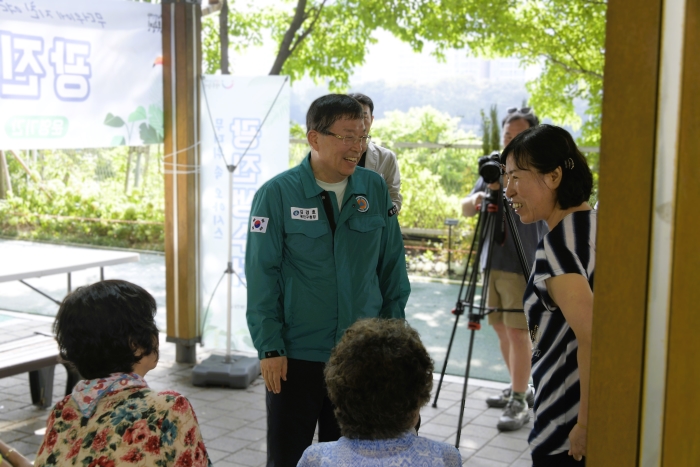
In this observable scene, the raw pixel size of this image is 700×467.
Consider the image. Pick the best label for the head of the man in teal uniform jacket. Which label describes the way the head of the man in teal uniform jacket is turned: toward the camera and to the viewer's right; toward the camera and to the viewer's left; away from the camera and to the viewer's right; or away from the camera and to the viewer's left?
toward the camera and to the viewer's right

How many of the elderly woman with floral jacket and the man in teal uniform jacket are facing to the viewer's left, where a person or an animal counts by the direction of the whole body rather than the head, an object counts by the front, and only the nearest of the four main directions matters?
0

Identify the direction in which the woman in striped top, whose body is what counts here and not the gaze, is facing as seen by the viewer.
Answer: to the viewer's left

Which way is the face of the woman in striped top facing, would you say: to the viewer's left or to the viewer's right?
to the viewer's left

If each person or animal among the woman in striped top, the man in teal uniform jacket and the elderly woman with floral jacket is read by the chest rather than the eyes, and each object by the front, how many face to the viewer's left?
1

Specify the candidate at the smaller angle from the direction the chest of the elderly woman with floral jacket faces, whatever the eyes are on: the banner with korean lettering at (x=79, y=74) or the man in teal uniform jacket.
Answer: the man in teal uniform jacket

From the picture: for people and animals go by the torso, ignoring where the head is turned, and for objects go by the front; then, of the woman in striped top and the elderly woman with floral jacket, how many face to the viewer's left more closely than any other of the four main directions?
1

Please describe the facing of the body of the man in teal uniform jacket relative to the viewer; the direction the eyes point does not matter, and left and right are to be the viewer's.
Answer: facing the viewer and to the right of the viewer

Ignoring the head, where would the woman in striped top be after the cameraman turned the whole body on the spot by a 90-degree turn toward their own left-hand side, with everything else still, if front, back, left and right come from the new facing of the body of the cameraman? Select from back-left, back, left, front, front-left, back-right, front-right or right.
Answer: front-right

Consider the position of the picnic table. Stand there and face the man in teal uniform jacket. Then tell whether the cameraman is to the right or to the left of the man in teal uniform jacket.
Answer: left

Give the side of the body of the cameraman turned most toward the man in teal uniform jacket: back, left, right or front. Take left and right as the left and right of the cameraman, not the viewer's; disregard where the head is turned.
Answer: front

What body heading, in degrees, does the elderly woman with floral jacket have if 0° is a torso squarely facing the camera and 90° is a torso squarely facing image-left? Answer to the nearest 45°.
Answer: approximately 225°

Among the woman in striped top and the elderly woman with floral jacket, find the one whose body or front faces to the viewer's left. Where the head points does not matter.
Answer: the woman in striped top

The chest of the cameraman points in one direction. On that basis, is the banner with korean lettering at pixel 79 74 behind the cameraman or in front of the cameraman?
in front
